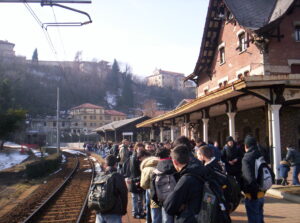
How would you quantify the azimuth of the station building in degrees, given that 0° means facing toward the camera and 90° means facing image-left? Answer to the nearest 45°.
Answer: approximately 45°

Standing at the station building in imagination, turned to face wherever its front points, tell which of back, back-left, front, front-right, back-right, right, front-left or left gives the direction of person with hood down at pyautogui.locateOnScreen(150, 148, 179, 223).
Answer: front-left

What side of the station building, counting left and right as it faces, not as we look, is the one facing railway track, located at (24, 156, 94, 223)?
front

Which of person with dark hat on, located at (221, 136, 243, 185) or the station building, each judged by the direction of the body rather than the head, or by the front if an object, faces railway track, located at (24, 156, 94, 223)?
the station building

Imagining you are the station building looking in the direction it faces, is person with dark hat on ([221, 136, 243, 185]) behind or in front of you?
in front

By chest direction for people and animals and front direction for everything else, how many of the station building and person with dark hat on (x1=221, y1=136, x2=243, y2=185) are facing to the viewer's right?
0

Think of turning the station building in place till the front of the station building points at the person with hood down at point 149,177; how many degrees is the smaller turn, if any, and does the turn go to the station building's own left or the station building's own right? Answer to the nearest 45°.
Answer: approximately 45° to the station building's own left

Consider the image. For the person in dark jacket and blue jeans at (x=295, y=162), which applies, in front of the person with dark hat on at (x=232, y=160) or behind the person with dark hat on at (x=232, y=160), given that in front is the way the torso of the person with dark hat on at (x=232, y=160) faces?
behind
